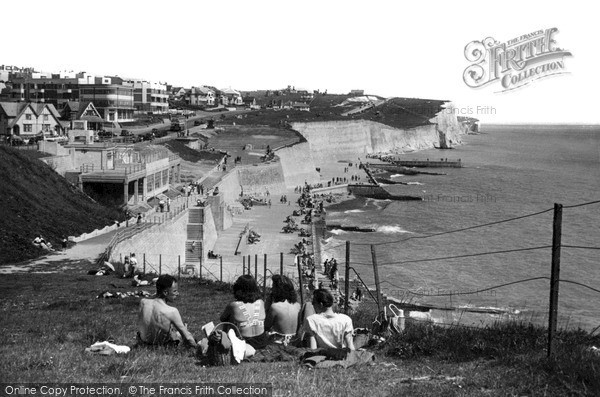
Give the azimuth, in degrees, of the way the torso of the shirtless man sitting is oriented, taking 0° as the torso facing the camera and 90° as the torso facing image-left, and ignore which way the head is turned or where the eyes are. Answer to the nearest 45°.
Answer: approximately 225°

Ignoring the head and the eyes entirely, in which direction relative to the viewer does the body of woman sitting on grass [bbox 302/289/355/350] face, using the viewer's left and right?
facing away from the viewer

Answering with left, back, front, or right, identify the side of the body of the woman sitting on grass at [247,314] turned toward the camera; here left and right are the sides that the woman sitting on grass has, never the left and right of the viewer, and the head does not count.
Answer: back

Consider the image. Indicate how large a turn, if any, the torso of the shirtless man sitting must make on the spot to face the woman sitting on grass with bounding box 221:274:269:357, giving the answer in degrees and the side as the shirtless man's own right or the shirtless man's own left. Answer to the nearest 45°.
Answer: approximately 45° to the shirtless man's own right

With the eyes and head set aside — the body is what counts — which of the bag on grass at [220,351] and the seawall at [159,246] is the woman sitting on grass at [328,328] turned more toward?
the seawall

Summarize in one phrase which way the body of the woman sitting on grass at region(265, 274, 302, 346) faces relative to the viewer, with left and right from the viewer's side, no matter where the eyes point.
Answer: facing away from the viewer

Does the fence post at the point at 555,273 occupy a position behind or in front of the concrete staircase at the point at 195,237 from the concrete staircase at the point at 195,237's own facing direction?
in front

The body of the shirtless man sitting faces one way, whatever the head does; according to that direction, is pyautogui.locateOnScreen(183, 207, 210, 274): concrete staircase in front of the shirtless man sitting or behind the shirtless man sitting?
in front

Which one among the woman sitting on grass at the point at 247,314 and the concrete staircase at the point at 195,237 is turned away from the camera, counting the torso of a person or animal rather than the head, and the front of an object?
the woman sitting on grass

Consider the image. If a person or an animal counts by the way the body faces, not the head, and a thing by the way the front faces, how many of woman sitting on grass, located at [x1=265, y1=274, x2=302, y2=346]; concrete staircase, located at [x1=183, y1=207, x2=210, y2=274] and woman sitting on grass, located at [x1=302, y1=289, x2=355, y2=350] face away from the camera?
2

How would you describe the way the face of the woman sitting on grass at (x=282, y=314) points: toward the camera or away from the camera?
away from the camera
